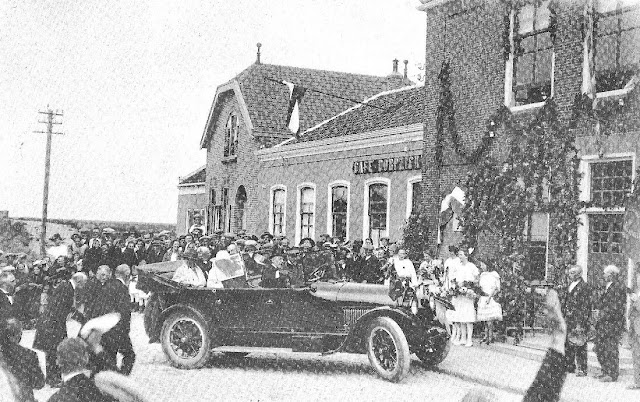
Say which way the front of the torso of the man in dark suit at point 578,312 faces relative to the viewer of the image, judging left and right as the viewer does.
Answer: facing the viewer and to the left of the viewer

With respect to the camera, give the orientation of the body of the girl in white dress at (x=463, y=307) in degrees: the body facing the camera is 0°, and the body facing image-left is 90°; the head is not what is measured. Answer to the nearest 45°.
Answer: approximately 45°

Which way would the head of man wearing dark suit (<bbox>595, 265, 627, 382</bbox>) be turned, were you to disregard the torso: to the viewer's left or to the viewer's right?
to the viewer's left

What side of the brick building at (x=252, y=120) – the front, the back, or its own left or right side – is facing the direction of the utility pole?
right

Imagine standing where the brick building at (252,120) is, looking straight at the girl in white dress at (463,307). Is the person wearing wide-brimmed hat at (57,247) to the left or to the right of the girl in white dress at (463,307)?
right

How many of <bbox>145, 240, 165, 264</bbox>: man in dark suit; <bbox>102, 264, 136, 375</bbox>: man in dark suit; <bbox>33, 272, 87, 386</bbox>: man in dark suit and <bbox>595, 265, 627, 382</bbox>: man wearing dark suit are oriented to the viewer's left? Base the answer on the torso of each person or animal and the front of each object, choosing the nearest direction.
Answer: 1

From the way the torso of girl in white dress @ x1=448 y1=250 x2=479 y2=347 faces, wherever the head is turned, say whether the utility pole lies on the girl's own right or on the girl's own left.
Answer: on the girl's own right

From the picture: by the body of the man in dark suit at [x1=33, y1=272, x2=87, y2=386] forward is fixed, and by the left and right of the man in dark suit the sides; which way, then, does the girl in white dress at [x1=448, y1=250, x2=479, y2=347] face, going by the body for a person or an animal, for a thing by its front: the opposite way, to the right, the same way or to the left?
the opposite way

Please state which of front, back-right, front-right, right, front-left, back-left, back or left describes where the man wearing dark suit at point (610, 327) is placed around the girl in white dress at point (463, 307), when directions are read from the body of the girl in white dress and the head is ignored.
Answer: left
